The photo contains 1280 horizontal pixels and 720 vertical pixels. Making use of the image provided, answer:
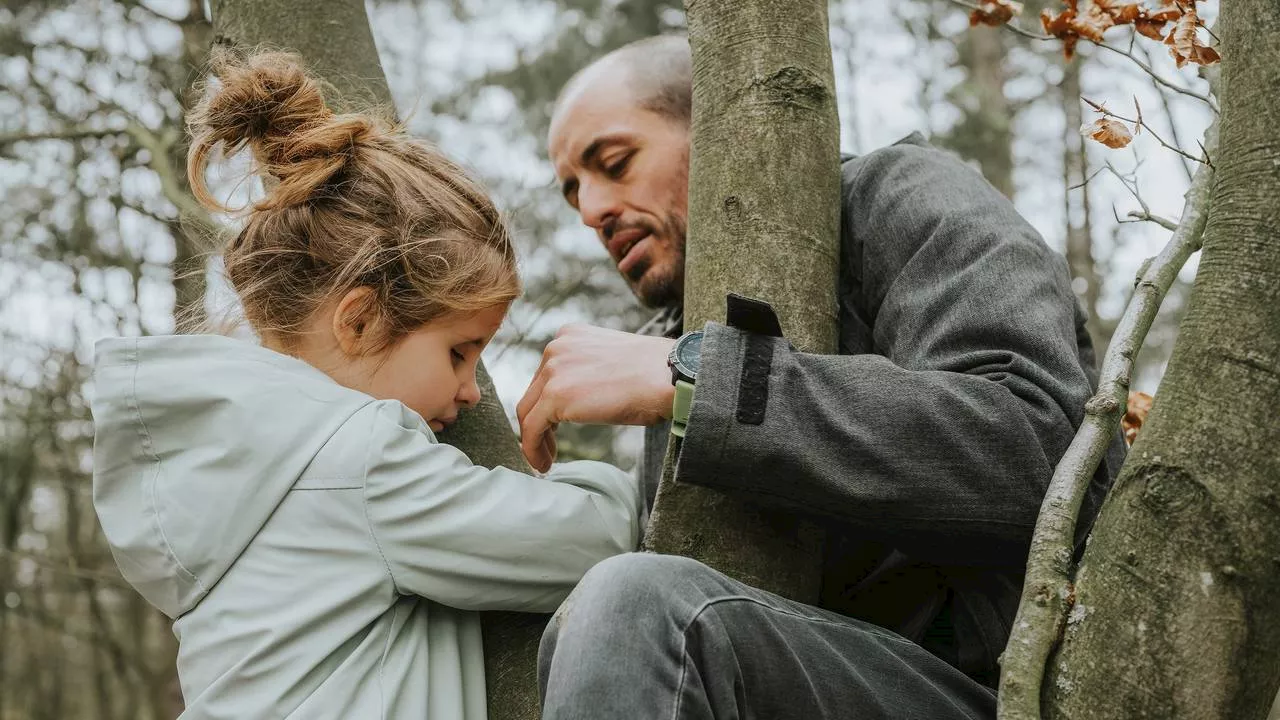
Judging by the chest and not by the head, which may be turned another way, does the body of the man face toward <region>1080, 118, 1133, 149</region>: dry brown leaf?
no

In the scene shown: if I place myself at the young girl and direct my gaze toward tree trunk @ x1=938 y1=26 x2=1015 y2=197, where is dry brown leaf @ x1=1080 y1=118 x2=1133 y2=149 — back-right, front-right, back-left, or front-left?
front-right

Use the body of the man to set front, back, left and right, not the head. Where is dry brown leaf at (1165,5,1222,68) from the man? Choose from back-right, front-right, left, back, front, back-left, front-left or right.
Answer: back

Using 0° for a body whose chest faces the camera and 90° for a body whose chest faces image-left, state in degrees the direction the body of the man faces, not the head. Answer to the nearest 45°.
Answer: approximately 45°

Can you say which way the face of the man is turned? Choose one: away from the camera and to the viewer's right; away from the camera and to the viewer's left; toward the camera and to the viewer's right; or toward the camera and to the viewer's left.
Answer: toward the camera and to the viewer's left

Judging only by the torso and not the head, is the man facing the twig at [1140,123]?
no

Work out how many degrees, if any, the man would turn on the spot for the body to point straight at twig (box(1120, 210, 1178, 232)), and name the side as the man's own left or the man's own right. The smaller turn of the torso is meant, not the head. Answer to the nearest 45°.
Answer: approximately 180°

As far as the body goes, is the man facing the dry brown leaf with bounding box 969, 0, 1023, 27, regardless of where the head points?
no

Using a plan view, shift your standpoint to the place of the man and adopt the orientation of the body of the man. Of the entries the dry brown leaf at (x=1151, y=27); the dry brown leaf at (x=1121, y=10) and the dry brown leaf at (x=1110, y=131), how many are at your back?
3

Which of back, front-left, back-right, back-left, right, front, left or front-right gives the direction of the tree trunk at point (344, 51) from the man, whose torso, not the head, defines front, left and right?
front

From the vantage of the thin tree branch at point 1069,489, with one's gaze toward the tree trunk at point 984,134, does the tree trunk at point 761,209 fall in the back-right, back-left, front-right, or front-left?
front-left

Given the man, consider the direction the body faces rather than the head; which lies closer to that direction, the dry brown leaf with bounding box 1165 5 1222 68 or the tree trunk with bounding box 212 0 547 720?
the tree trunk

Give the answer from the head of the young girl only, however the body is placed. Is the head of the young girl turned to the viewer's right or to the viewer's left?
to the viewer's right

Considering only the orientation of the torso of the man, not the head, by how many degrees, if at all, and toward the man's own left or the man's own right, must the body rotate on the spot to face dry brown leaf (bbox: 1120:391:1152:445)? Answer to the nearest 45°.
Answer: approximately 180°

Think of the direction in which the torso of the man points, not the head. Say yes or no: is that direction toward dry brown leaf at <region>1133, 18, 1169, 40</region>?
no
